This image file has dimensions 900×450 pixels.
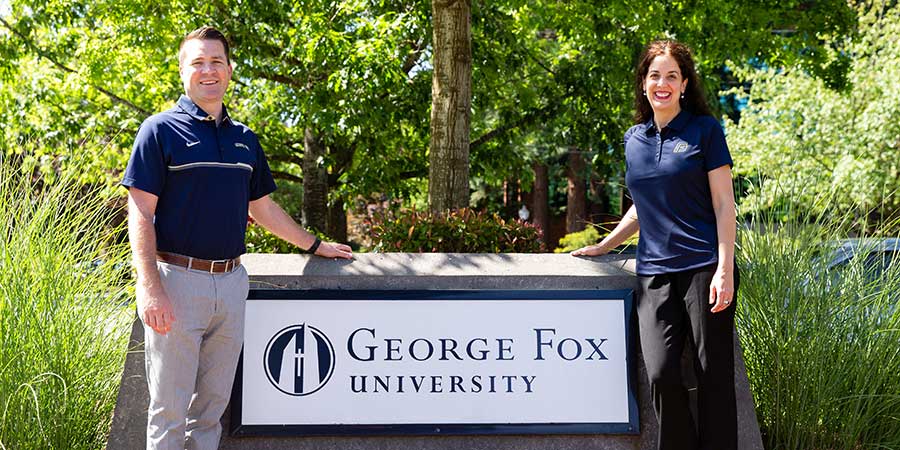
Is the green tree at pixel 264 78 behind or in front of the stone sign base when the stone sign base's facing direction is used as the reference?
behind

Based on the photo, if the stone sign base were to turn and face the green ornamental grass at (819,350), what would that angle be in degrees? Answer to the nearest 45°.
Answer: approximately 90° to its left

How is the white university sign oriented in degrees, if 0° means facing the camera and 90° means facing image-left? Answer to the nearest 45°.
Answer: approximately 0°

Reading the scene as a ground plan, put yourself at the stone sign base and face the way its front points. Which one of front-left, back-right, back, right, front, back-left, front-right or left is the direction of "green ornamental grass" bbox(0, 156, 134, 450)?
right

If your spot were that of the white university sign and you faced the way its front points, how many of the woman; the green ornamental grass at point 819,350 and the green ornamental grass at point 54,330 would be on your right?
1

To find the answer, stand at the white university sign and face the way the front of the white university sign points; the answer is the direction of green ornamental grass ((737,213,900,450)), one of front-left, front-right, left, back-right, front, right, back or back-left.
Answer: left

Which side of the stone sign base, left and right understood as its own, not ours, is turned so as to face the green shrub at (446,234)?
back

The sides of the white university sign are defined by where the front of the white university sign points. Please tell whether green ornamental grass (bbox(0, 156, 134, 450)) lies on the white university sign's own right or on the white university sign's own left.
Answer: on the white university sign's own right
